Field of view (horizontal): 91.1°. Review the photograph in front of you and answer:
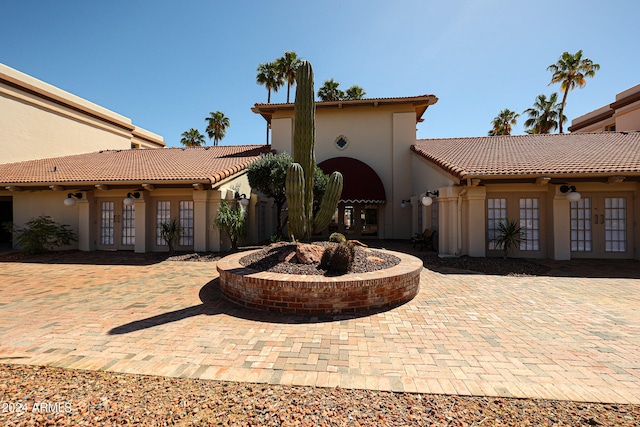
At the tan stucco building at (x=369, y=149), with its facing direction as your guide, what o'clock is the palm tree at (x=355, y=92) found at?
The palm tree is roughly at 6 o'clock from the tan stucco building.

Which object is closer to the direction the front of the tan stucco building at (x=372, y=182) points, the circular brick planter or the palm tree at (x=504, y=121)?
the circular brick planter

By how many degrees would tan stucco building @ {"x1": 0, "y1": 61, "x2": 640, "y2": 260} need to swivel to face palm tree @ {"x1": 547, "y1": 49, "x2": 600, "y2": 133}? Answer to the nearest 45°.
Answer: approximately 135° to its left

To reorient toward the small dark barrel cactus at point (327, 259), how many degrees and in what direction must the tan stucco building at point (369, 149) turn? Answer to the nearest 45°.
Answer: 0° — it already faces it

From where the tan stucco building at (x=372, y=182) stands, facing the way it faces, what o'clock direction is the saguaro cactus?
The saguaro cactus is roughly at 1 o'clock from the tan stucco building.

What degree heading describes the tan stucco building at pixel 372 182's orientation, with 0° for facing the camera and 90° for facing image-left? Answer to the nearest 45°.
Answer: approximately 0°

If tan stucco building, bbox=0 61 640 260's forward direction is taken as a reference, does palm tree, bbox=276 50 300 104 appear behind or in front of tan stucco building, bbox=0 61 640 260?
behind

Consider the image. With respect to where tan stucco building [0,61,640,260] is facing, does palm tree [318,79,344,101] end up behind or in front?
behind
